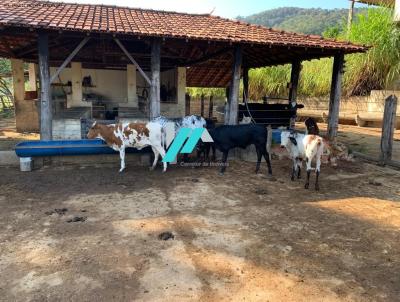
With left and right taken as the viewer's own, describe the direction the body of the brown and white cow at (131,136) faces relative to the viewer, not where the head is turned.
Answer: facing to the left of the viewer

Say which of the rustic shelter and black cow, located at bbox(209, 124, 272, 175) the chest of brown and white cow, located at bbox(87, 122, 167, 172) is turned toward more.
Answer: the rustic shelter

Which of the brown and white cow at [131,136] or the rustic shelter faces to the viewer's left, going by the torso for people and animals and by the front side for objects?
the brown and white cow

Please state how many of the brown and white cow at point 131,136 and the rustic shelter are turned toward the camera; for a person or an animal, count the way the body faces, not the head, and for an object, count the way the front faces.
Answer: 1

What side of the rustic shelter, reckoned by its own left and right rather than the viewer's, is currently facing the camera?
front

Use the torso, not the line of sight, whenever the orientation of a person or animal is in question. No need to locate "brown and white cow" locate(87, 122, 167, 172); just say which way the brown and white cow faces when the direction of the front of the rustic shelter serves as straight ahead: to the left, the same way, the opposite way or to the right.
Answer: to the right

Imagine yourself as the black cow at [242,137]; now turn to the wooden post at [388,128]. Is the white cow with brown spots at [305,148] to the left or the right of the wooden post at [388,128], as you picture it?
right

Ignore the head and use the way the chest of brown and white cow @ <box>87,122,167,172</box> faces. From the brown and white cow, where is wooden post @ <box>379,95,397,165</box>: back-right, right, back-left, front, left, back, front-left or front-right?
back

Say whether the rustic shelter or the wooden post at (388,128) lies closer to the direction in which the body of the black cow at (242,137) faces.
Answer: the rustic shelter
